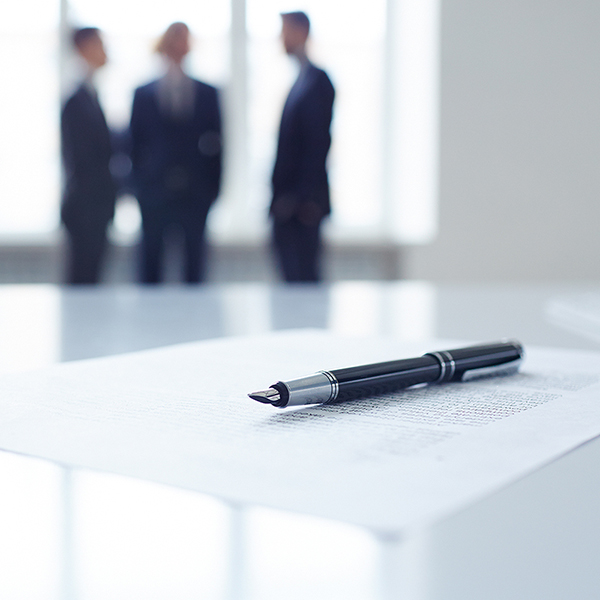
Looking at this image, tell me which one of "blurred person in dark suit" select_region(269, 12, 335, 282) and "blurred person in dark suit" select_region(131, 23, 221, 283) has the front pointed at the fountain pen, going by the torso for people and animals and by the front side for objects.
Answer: "blurred person in dark suit" select_region(131, 23, 221, 283)

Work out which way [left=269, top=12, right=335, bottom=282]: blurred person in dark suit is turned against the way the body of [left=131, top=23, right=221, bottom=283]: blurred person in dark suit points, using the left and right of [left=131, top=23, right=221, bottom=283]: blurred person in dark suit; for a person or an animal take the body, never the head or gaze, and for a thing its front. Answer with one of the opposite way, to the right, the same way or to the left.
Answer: to the right

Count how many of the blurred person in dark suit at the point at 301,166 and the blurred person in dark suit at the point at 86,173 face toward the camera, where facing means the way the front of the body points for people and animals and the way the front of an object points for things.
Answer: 0

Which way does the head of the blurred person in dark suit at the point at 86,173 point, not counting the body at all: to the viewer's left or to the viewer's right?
to the viewer's right

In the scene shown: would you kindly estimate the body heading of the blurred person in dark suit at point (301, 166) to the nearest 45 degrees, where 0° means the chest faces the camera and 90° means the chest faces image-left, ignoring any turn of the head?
approximately 90°

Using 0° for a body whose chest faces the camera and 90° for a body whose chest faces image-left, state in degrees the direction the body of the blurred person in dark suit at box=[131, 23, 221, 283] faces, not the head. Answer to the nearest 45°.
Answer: approximately 0°

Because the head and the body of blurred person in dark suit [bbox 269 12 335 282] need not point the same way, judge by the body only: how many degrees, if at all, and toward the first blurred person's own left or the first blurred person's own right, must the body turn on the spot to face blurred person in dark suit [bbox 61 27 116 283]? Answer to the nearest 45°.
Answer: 0° — they already face them

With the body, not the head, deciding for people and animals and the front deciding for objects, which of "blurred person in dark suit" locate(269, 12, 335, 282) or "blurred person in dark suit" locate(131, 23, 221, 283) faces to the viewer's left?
"blurred person in dark suit" locate(269, 12, 335, 282)

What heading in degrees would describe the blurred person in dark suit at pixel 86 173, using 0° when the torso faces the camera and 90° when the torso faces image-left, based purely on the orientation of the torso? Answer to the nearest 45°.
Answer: approximately 270°

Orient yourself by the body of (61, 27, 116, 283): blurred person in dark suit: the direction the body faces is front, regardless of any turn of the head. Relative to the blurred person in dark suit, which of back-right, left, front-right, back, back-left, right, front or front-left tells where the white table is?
right

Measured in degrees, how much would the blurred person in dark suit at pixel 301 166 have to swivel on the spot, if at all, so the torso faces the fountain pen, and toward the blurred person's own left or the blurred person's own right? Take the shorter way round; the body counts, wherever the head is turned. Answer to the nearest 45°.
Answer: approximately 90° to the blurred person's own left

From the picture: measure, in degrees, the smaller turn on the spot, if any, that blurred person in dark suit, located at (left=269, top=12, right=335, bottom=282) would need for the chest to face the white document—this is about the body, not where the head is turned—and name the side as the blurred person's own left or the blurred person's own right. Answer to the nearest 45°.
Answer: approximately 90° to the blurred person's own left

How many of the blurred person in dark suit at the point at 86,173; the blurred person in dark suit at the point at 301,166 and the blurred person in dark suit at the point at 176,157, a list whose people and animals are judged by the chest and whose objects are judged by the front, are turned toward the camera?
1
